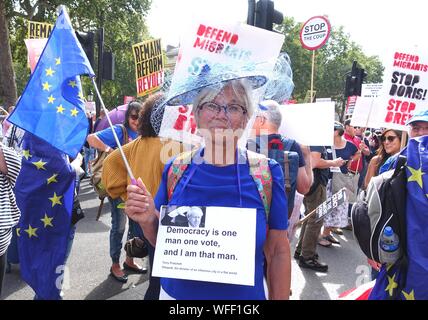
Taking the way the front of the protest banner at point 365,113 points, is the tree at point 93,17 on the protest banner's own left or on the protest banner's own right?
on the protest banner's own right

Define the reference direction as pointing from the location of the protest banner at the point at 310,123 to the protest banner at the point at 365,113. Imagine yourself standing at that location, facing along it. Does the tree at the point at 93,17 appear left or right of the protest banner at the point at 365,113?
left

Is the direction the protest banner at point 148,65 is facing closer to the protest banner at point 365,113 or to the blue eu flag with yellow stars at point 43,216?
the blue eu flag with yellow stars

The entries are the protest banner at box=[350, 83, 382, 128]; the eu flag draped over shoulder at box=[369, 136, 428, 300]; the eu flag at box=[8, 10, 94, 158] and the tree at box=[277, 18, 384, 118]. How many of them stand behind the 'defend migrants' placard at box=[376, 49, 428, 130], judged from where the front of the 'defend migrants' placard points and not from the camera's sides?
2

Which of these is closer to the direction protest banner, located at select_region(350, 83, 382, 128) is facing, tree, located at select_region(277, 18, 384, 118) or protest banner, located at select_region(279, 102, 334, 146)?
the protest banner

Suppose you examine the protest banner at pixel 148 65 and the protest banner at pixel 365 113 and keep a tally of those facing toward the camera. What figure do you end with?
2

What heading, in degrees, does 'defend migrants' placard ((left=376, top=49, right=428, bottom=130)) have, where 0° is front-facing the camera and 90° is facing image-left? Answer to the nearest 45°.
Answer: approximately 0°
